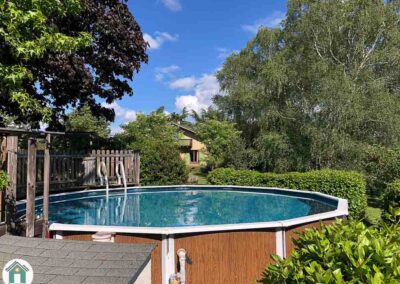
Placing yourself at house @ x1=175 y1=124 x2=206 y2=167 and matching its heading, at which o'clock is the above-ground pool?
The above-ground pool is roughly at 12 o'clock from the house.

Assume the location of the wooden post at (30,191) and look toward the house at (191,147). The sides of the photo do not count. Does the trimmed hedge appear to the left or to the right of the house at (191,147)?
right
